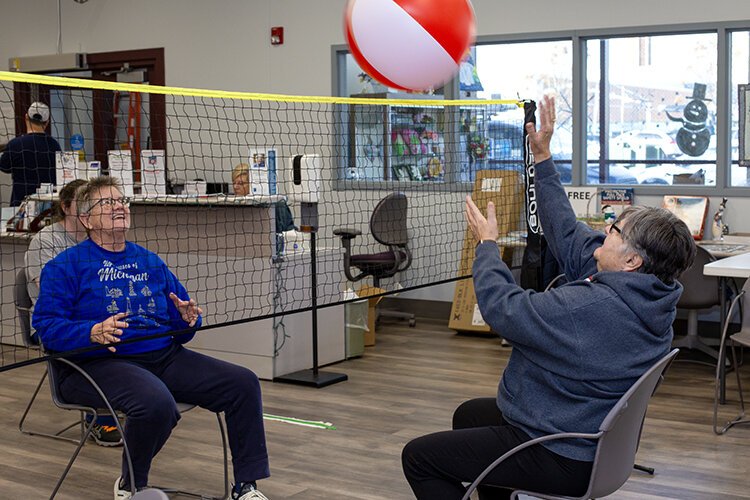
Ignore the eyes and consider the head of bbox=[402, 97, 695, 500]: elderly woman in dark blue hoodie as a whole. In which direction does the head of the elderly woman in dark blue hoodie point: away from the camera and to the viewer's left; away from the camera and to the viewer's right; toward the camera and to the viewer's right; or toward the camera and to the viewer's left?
away from the camera and to the viewer's left

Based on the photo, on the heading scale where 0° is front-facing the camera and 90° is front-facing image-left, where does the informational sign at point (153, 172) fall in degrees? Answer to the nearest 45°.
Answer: approximately 0°

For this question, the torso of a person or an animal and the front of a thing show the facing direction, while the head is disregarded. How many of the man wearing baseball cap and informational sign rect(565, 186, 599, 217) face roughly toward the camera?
1

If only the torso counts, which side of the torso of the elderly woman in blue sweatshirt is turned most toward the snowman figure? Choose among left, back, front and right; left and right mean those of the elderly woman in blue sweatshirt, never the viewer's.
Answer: left

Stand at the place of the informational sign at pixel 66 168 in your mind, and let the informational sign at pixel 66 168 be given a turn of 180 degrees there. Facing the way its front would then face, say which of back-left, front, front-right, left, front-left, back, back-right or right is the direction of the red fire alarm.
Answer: front-right

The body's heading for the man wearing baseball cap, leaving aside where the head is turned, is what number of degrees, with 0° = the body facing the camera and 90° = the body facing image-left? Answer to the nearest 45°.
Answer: approximately 180°

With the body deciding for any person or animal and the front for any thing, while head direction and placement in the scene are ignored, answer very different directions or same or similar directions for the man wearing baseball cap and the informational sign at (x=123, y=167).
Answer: very different directions

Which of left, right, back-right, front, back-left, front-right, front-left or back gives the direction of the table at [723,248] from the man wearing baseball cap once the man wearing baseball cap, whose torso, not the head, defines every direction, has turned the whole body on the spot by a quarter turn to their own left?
back-left

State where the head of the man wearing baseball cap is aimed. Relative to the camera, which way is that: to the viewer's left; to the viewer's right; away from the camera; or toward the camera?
away from the camera

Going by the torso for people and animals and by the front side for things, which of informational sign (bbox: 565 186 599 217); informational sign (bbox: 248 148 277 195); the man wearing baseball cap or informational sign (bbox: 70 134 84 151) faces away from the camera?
the man wearing baseball cap

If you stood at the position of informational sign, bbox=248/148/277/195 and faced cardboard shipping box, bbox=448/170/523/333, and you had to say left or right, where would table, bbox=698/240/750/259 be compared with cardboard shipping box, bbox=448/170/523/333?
right

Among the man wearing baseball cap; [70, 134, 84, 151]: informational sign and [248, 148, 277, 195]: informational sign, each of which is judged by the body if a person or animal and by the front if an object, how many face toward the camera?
2
